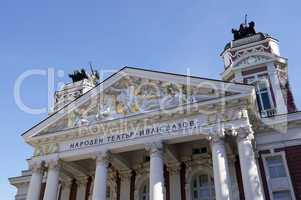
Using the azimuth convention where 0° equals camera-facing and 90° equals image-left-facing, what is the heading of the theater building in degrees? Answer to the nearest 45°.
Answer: approximately 45°
